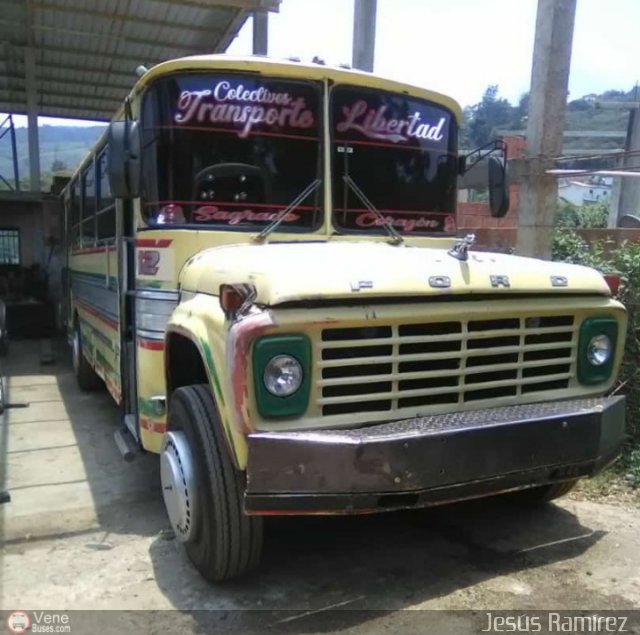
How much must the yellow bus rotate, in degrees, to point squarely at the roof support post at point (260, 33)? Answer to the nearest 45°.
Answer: approximately 135° to its left

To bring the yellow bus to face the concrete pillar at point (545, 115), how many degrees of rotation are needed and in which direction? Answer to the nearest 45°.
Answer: approximately 90° to its left

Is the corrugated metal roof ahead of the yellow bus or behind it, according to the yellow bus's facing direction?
behind

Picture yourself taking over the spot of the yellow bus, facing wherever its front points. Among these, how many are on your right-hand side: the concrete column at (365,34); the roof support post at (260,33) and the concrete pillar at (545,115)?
0

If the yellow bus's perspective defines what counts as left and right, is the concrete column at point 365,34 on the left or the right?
on its left

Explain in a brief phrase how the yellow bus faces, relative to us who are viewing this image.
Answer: facing the viewer and to the right of the viewer
